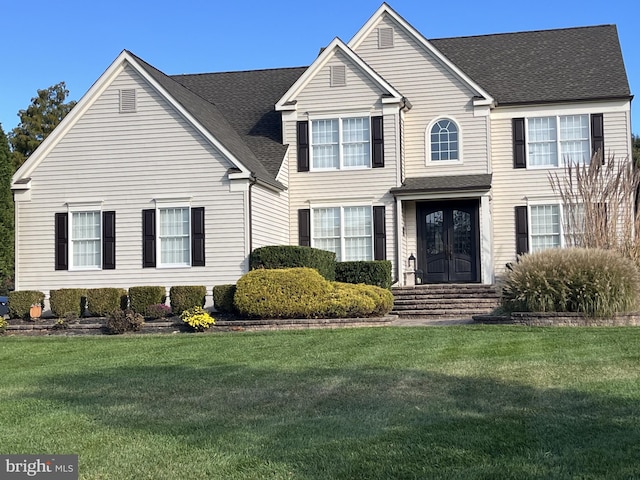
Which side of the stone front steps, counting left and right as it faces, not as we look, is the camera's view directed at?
front

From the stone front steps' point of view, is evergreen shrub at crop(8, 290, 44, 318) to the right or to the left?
on its right

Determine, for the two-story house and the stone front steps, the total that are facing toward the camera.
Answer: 2

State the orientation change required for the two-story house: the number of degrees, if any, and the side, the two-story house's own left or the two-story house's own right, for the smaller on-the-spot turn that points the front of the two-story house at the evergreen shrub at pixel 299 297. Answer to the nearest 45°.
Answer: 0° — it already faces it

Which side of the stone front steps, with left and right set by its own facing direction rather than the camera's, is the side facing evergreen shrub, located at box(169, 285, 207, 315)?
right

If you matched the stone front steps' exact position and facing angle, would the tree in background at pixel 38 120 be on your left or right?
on your right

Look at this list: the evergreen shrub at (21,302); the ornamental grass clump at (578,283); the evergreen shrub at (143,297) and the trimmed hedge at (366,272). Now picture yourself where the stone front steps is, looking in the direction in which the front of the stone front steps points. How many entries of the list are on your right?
3

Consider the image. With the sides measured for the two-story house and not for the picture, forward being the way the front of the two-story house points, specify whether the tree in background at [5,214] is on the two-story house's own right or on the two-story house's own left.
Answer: on the two-story house's own right

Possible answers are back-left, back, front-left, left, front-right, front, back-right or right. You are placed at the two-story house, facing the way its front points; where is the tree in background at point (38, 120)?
back-right

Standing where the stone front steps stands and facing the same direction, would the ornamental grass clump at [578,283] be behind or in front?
in front

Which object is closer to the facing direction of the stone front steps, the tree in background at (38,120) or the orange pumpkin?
the orange pumpkin

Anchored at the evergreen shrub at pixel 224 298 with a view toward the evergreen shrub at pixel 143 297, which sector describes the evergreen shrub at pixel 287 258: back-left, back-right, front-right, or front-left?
back-right

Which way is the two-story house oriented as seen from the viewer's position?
toward the camera

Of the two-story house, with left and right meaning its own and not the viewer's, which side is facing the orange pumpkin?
right
